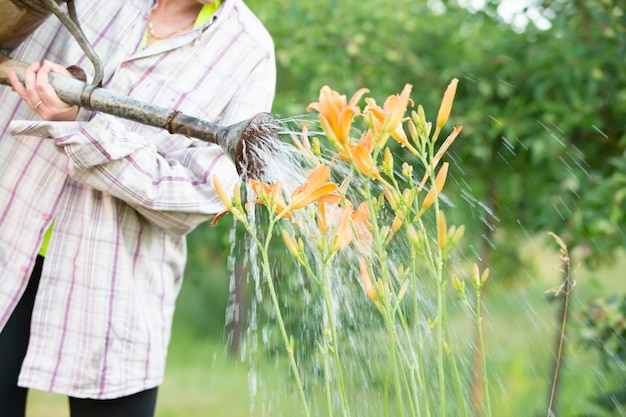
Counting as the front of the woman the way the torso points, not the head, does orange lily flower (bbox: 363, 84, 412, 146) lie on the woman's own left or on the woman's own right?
on the woman's own left

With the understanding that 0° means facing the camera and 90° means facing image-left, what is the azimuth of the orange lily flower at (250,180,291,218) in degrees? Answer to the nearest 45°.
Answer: approximately 90°

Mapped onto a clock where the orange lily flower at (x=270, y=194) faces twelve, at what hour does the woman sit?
The woman is roughly at 2 o'clock from the orange lily flower.
